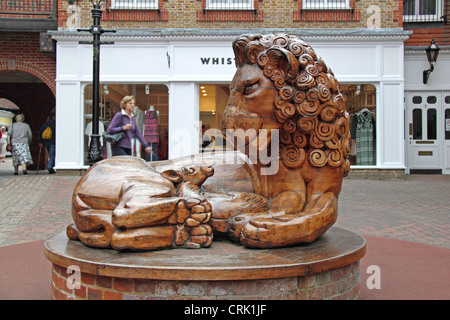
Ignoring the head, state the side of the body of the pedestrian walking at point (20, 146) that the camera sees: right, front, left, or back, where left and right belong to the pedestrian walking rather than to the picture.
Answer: back

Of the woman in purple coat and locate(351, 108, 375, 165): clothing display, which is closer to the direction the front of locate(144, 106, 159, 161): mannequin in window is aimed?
the woman in purple coat

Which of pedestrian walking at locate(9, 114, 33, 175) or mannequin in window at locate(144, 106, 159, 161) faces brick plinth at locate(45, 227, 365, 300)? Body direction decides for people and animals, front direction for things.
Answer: the mannequin in window

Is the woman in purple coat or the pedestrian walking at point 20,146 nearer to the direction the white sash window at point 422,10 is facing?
the woman in purple coat

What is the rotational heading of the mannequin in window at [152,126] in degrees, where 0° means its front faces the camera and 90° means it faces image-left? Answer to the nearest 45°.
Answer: approximately 0°

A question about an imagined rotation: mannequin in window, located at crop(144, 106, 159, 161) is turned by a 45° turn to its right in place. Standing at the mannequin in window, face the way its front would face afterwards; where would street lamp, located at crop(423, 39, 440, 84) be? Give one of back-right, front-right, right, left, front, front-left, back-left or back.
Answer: back-left

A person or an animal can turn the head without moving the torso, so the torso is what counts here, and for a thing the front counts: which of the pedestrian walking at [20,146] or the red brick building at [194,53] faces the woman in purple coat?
the red brick building

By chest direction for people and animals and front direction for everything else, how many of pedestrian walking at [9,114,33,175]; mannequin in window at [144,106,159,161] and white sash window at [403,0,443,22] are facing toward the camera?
2

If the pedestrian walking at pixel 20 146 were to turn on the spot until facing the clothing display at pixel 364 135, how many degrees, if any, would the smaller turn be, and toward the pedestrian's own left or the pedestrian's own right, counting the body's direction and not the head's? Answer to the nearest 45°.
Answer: approximately 135° to the pedestrian's own right

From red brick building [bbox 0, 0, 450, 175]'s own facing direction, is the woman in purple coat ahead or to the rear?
ahead

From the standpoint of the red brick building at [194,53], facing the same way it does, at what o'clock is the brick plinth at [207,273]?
The brick plinth is roughly at 12 o'clock from the red brick building.

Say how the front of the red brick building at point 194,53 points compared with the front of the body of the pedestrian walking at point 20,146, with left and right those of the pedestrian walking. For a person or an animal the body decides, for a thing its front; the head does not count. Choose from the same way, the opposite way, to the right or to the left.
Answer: the opposite way
